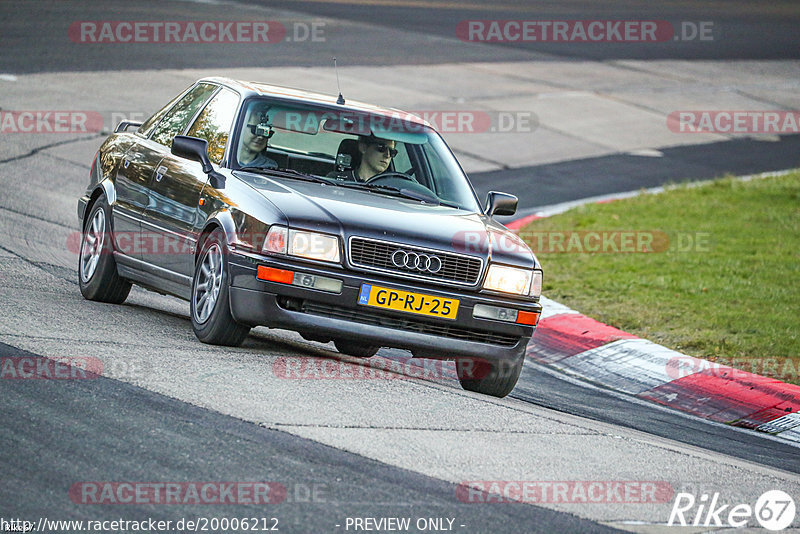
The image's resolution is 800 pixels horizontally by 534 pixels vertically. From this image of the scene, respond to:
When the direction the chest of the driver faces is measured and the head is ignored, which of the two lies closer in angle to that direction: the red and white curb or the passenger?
the red and white curb

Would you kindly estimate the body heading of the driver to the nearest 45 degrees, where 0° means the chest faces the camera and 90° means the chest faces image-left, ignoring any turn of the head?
approximately 315°

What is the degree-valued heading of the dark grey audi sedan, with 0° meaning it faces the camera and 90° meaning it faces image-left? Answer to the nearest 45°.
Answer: approximately 315°

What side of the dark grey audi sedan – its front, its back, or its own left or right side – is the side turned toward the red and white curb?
left

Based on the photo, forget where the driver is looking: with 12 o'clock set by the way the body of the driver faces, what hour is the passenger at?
The passenger is roughly at 4 o'clock from the driver.

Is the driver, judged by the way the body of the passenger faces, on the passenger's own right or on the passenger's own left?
on the passenger's own left
